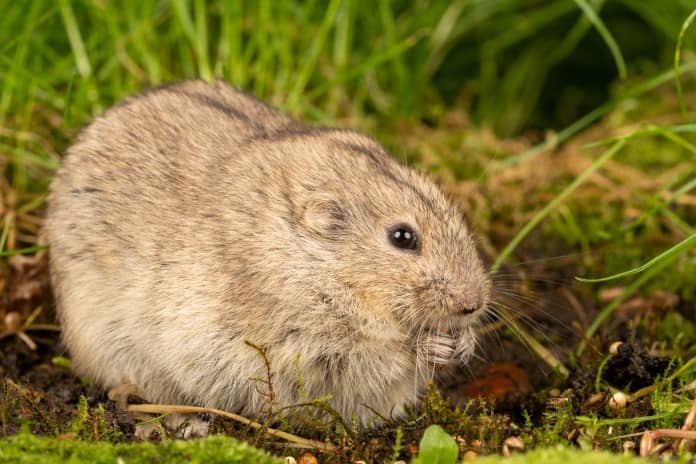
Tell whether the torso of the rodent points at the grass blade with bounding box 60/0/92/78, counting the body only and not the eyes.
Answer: no

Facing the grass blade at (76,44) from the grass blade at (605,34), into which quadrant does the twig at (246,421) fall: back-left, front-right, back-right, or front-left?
front-left

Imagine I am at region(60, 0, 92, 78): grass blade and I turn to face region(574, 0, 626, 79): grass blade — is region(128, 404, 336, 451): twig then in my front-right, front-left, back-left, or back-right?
front-right

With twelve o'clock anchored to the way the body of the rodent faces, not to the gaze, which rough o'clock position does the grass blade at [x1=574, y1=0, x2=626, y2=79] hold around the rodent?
The grass blade is roughly at 11 o'clock from the rodent.

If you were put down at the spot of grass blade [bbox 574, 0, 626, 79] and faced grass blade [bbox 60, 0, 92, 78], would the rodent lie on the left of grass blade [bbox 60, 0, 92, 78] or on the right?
left

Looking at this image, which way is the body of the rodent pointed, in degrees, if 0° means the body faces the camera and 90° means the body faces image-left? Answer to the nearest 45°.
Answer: approximately 270°
